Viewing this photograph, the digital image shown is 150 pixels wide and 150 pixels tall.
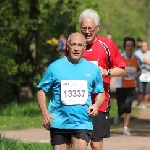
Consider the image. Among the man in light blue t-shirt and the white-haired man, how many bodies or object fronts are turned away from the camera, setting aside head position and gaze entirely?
0

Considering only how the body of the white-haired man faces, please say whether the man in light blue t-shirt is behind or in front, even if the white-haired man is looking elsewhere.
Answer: in front

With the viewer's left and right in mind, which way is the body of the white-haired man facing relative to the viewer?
facing the viewer and to the left of the viewer

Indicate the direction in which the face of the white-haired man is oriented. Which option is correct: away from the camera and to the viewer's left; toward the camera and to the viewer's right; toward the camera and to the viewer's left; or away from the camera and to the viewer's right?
toward the camera and to the viewer's left

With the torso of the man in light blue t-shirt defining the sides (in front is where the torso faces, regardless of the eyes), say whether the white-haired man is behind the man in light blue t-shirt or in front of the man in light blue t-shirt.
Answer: behind

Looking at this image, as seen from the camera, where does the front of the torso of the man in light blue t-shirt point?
toward the camera
